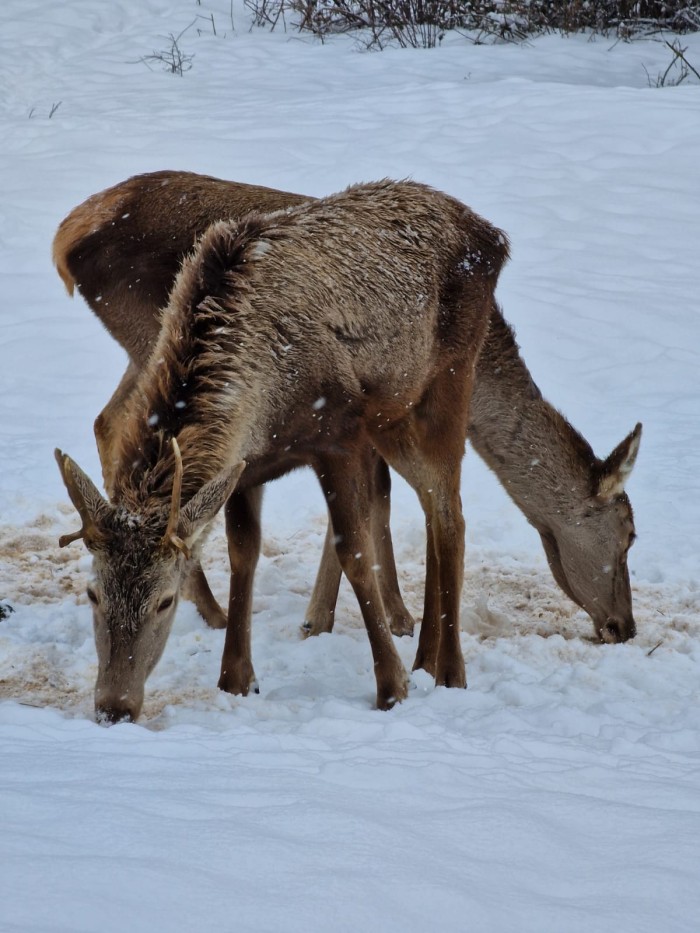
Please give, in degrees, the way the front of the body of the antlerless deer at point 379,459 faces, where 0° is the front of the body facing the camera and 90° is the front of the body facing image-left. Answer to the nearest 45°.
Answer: approximately 270°

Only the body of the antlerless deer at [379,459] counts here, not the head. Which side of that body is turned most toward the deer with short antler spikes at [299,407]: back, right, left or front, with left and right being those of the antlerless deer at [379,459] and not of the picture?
right

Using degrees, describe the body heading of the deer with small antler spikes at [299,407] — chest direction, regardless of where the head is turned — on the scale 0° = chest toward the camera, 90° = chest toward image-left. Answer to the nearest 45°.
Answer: approximately 45°

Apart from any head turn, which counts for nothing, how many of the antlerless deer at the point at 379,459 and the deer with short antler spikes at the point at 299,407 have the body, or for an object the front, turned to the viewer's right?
1

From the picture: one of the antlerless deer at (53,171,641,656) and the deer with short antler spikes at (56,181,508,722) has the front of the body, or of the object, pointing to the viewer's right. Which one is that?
the antlerless deer at (53,171,641,656)
